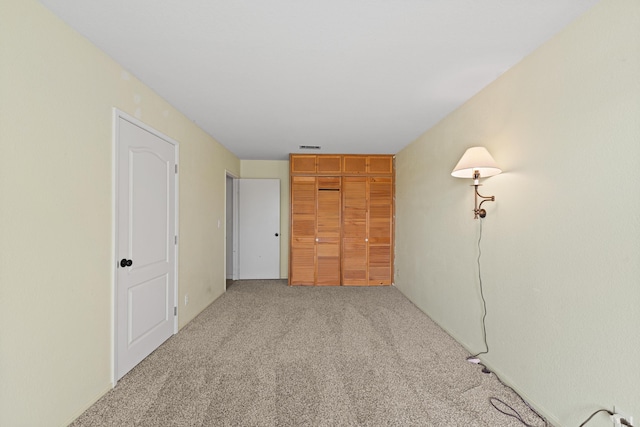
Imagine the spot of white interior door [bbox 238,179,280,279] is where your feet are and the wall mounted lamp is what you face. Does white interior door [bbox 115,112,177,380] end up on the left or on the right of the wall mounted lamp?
right

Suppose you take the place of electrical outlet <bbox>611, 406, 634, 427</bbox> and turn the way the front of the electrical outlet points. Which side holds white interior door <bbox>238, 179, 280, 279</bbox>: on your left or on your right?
on your right

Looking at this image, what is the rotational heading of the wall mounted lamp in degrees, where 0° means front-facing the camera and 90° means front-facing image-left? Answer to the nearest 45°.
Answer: approximately 45°

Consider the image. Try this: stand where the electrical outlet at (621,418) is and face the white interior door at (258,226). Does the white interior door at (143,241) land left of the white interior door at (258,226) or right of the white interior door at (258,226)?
left

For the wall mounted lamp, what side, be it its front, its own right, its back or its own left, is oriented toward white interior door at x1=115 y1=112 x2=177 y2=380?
front

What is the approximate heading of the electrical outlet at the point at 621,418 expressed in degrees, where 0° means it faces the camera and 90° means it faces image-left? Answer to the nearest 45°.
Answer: approximately 45°

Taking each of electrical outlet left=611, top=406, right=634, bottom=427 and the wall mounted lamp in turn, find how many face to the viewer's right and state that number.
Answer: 0

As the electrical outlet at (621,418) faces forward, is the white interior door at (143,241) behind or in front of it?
in front
